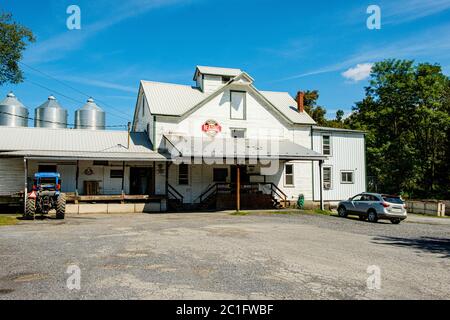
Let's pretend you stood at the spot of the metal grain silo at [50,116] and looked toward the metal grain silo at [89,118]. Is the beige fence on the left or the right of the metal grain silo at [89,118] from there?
right

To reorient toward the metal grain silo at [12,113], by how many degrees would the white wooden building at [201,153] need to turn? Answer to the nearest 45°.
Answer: approximately 135° to its right

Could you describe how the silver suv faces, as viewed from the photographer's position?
facing away from the viewer and to the left of the viewer
